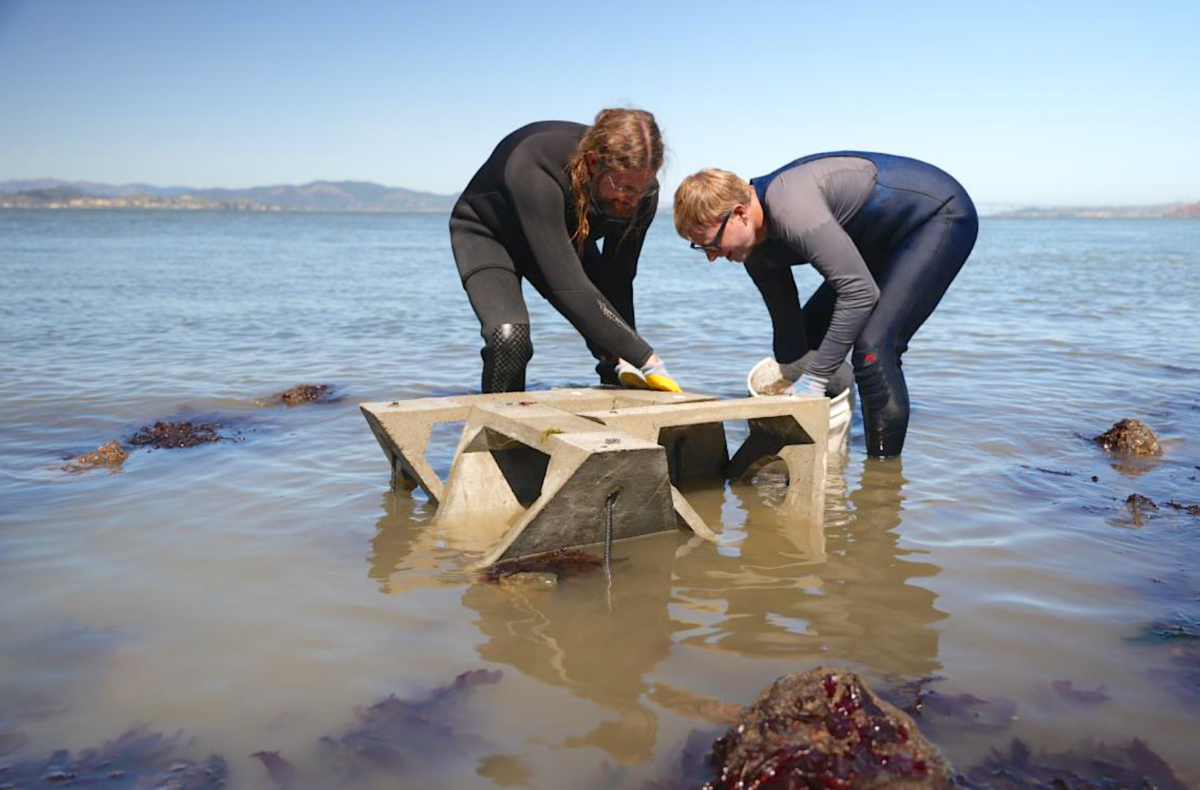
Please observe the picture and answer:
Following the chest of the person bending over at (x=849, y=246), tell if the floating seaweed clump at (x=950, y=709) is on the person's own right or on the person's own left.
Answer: on the person's own left

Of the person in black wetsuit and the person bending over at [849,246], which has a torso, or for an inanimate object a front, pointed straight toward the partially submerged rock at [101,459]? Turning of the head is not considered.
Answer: the person bending over

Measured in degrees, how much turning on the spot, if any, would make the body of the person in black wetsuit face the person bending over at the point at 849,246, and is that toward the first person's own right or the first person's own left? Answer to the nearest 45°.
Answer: approximately 45° to the first person's own left

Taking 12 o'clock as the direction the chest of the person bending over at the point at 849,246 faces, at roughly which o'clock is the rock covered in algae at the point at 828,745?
The rock covered in algae is roughly at 9 o'clock from the person bending over.

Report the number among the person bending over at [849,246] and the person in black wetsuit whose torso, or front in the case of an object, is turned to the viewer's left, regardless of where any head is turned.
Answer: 1

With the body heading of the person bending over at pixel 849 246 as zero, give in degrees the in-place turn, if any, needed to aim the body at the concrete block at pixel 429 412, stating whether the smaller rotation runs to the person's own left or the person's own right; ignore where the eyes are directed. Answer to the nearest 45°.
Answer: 0° — they already face it

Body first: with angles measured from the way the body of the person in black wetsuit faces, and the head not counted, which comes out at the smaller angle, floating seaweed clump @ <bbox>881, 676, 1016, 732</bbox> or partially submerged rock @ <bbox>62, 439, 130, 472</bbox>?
the floating seaweed clump

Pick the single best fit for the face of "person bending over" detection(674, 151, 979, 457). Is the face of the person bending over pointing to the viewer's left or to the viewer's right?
to the viewer's left

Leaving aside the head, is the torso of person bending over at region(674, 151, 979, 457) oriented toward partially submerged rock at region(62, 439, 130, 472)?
yes

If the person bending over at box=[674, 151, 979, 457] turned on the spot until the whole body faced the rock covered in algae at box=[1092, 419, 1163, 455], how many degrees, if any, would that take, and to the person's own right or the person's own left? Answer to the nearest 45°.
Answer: approximately 135° to the person's own right

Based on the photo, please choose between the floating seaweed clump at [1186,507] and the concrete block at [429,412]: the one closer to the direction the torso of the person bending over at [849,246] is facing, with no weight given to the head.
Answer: the concrete block

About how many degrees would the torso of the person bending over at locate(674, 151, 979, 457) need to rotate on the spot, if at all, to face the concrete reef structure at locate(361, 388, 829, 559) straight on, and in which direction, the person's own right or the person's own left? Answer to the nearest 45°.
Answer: approximately 45° to the person's own left

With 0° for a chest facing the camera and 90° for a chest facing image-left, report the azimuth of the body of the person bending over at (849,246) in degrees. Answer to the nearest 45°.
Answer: approximately 90°

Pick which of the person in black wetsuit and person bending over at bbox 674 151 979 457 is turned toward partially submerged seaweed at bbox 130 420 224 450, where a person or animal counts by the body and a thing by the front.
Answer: the person bending over

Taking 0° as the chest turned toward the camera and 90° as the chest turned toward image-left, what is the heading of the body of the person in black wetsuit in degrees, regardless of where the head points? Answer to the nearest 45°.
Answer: approximately 315°
